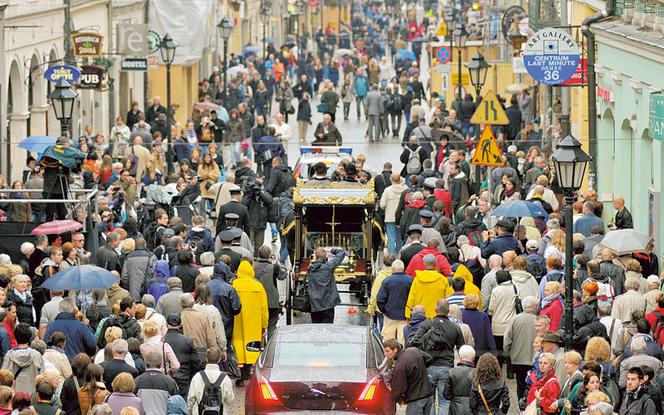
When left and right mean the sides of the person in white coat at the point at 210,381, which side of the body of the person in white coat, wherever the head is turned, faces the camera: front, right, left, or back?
back

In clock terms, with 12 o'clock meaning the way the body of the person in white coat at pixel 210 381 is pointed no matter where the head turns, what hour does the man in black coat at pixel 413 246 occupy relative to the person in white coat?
The man in black coat is roughly at 1 o'clock from the person in white coat.

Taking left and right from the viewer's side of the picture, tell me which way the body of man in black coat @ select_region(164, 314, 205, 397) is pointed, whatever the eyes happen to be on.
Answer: facing away from the viewer and to the left of the viewer

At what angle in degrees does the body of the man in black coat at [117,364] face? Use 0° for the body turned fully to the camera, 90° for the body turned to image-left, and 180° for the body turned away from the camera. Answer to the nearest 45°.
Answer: approximately 180°

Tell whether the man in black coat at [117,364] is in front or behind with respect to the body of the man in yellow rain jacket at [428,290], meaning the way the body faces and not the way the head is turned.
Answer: behind

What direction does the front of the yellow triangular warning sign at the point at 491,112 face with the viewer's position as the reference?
facing the viewer

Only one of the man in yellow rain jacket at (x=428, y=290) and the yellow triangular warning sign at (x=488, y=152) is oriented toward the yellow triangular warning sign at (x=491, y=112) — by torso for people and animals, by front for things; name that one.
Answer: the man in yellow rain jacket

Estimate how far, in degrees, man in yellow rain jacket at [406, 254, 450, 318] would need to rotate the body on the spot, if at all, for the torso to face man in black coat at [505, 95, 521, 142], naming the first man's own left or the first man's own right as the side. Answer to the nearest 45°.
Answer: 0° — they already face them

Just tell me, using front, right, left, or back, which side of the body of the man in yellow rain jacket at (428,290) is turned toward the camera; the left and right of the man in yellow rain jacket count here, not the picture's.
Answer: back

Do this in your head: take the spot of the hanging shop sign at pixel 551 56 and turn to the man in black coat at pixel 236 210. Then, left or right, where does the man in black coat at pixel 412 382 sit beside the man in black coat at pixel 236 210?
left

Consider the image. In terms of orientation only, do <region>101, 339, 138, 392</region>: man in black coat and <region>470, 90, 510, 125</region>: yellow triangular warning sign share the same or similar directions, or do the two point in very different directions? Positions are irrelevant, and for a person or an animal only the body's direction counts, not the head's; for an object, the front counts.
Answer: very different directions

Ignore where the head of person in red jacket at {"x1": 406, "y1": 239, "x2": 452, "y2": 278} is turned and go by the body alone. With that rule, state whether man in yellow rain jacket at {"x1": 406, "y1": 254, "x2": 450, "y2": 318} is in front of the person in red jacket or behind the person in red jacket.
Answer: behind

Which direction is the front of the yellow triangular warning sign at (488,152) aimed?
toward the camera

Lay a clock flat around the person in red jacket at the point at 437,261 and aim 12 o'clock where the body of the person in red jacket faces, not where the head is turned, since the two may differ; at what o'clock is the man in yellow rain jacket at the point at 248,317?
The man in yellow rain jacket is roughly at 8 o'clock from the person in red jacket.
